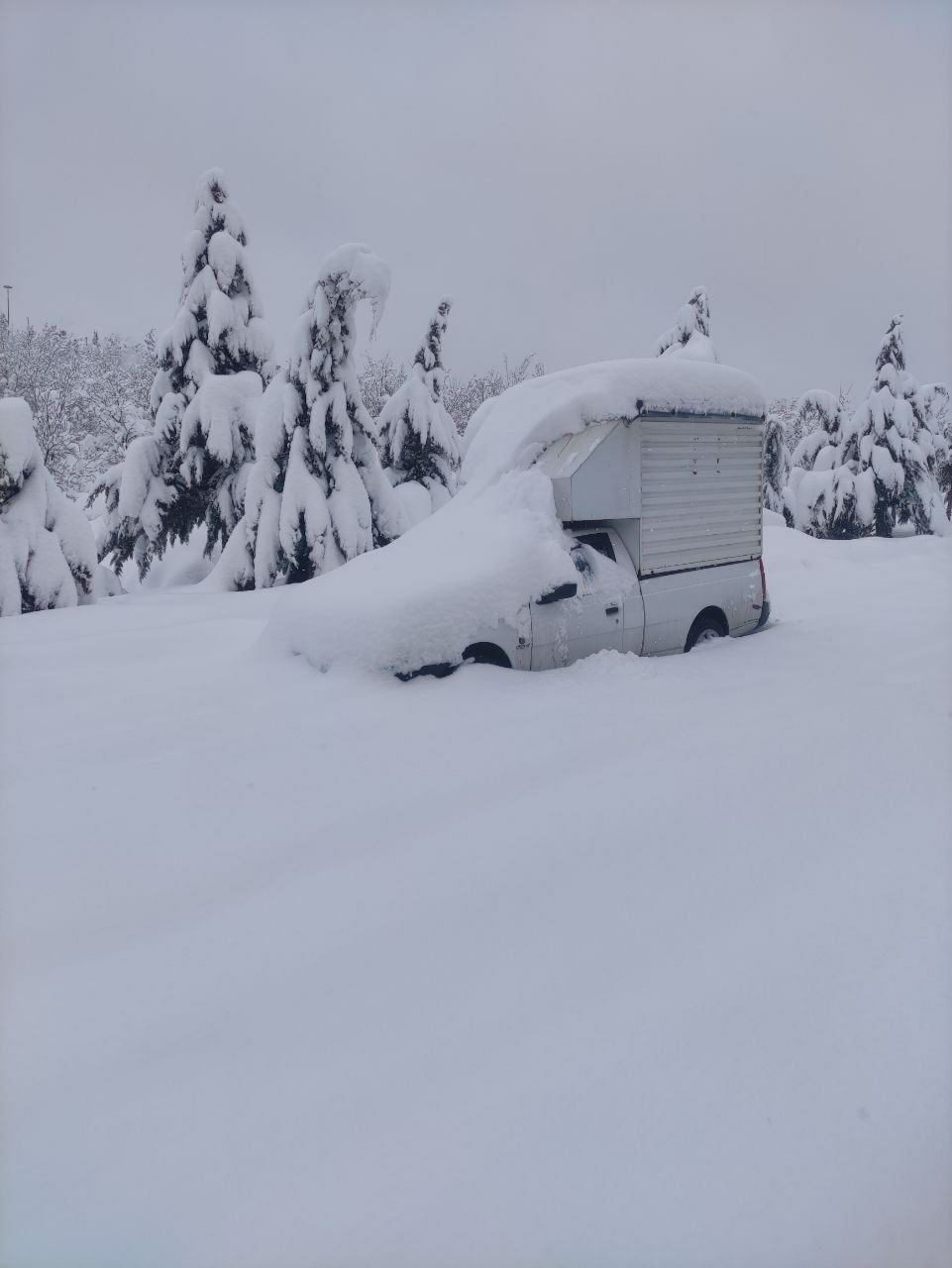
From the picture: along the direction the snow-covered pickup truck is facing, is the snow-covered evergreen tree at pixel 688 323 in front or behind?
behind

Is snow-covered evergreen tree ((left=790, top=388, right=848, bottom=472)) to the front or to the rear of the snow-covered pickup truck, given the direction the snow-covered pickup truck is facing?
to the rear

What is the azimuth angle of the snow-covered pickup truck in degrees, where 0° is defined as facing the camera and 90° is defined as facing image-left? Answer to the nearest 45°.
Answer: approximately 45°

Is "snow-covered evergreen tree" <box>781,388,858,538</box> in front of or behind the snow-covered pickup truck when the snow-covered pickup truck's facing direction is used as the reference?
behind

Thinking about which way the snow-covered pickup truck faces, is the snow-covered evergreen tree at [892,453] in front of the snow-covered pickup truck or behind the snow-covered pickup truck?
behind
